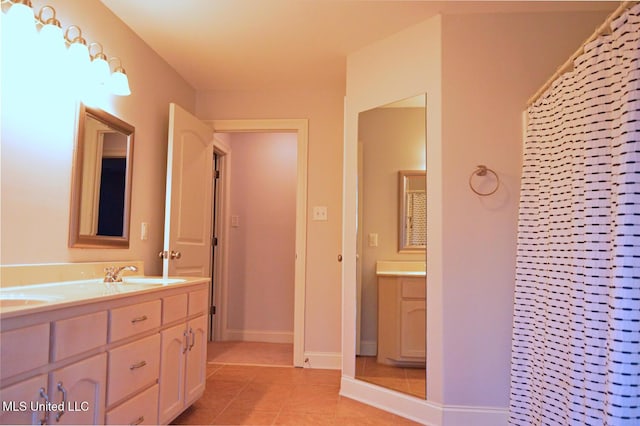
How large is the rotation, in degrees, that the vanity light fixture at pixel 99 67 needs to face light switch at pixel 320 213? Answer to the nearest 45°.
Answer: approximately 45° to its left

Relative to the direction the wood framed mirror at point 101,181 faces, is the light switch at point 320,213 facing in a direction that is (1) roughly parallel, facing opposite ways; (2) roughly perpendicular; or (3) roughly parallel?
roughly perpendicular

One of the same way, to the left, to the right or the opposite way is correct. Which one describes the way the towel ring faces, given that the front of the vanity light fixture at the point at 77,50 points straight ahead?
to the right

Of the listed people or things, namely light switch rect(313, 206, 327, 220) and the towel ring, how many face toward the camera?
2

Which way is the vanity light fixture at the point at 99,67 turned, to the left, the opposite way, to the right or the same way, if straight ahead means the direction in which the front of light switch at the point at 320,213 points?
to the left

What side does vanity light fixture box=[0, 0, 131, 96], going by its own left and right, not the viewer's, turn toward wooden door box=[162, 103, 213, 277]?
left

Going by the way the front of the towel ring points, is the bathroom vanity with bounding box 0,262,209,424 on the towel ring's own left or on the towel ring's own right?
on the towel ring's own right

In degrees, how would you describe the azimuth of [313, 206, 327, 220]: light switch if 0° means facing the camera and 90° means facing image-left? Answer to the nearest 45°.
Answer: approximately 0°

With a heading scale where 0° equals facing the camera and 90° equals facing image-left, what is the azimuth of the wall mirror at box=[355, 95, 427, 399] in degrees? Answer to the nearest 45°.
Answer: approximately 45°

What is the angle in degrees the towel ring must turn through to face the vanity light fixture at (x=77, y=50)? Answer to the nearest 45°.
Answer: approximately 45° to its right

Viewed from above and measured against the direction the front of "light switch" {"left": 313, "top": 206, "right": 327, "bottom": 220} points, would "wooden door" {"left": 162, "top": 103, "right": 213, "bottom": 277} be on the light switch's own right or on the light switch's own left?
on the light switch's own right

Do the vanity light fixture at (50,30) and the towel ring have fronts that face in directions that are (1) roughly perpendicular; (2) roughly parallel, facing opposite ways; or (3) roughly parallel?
roughly perpendicular
